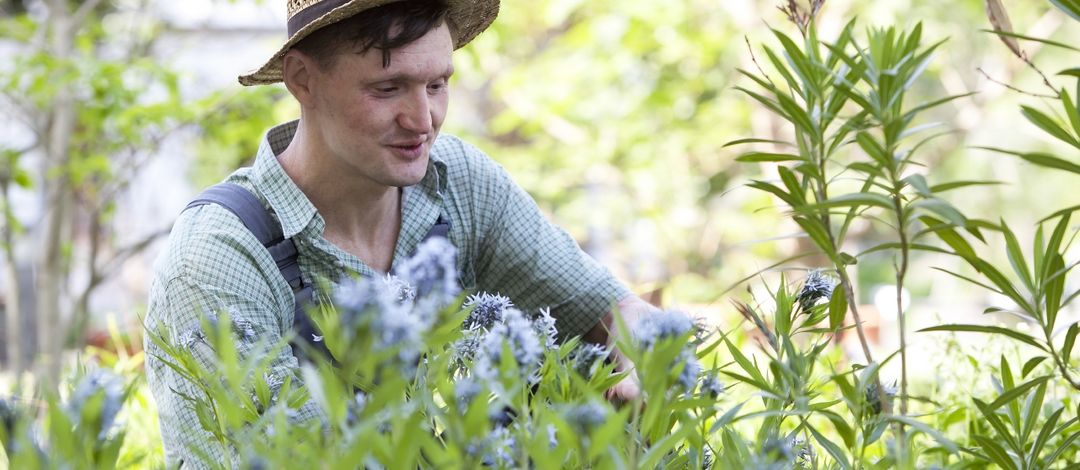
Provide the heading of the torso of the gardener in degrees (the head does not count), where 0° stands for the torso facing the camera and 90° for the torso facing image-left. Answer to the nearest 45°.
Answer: approximately 315°

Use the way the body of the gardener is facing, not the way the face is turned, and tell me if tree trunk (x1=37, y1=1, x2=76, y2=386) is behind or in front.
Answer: behind

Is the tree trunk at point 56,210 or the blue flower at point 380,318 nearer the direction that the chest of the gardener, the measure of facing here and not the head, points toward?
the blue flower

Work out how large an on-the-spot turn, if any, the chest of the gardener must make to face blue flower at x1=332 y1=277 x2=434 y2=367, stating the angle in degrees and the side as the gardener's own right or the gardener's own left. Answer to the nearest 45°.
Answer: approximately 45° to the gardener's own right

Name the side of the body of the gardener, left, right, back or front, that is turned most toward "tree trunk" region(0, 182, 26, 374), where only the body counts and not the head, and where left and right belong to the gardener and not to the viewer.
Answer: back
